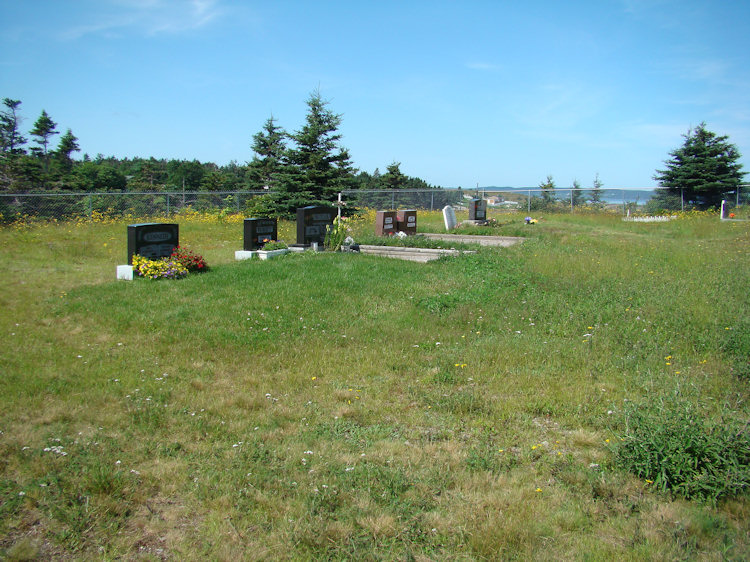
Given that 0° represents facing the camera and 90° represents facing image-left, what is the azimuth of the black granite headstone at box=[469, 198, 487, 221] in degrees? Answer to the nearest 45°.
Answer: approximately 315°

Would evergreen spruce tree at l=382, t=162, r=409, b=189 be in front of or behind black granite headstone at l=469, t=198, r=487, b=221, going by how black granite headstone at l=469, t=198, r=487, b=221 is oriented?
behind

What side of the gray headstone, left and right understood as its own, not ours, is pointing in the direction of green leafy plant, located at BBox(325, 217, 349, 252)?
right

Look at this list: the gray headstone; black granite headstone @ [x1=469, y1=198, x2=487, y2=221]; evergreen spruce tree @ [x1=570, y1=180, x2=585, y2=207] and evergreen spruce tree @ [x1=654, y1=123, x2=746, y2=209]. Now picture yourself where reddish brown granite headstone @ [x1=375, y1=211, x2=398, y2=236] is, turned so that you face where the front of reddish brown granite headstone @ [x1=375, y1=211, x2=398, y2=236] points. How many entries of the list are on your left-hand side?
4

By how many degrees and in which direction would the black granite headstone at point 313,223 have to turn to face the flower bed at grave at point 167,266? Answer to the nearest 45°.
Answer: approximately 90° to its right

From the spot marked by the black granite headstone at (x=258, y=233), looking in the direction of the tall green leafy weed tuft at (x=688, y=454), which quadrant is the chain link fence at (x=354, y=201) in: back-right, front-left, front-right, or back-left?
back-left

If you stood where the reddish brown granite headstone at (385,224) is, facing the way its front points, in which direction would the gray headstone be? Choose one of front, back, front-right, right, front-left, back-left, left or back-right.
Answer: left

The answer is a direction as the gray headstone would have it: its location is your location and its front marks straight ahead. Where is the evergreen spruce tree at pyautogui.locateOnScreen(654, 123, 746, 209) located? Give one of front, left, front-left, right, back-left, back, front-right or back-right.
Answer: left

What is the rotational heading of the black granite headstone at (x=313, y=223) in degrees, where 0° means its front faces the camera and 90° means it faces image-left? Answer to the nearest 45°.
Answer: approximately 315°

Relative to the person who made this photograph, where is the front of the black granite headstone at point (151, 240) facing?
facing the viewer and to the right of the viewer

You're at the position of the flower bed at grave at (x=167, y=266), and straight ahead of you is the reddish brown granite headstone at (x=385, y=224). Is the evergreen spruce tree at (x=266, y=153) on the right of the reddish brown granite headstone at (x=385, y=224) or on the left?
left
